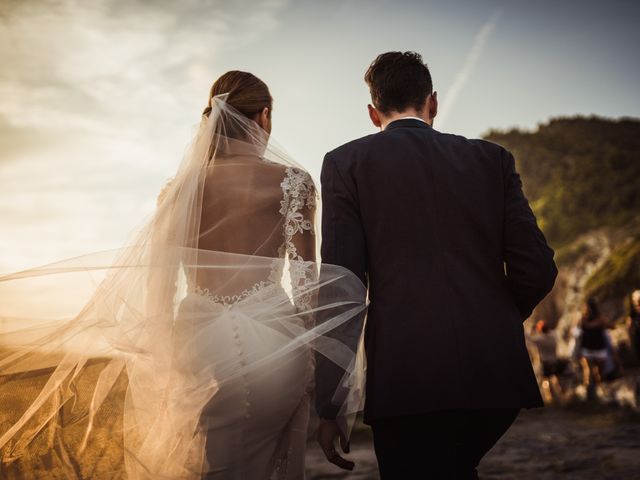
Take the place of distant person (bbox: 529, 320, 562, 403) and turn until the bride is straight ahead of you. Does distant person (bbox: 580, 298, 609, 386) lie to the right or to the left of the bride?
left

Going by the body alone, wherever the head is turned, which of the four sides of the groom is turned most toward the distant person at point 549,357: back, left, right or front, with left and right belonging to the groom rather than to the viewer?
front

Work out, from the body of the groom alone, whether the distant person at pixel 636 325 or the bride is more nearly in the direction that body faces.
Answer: the distant person

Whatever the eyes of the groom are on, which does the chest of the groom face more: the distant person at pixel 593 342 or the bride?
the distant person

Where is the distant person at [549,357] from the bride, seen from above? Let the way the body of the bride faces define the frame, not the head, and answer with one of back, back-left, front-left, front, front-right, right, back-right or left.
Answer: front-right

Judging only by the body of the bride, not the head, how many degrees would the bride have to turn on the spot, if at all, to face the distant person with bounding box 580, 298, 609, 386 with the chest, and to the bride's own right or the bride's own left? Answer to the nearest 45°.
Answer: approximately 45° to the bride's own right

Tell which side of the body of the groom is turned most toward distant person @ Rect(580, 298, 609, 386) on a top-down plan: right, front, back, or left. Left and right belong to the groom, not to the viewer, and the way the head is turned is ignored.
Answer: front

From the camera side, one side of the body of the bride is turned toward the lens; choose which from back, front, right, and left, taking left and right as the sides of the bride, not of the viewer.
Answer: back

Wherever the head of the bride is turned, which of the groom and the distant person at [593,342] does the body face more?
the distant person

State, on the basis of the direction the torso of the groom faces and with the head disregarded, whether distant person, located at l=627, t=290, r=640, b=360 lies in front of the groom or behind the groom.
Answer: in front

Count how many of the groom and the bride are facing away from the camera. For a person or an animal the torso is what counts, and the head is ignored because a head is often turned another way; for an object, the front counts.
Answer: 2

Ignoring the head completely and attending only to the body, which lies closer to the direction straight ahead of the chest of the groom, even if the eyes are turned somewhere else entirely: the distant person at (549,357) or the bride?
the distant person

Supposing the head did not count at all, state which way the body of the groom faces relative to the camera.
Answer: away from the camera
